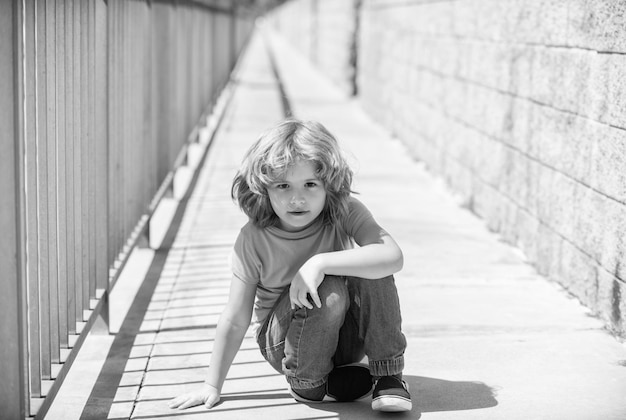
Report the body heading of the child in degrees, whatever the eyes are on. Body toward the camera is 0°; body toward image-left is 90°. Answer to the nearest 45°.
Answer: approximately 0°

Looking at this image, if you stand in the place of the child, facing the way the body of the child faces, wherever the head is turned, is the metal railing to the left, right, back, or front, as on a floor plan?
right
